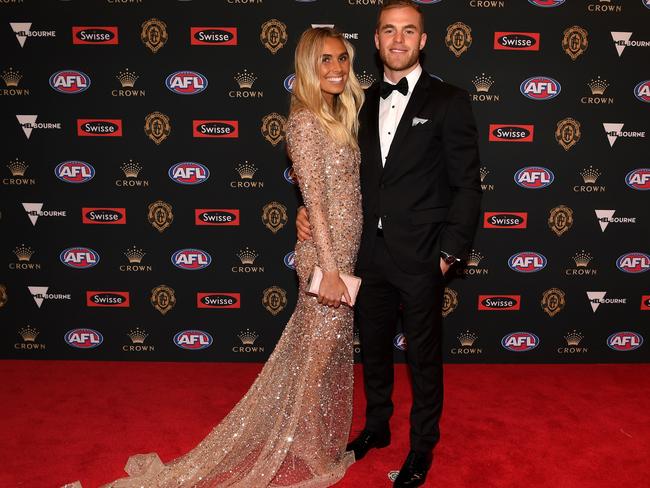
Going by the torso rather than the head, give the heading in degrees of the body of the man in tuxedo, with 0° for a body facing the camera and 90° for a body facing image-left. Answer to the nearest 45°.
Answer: approximately 45°

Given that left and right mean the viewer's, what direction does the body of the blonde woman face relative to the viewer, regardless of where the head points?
facing to the right of the viewer
